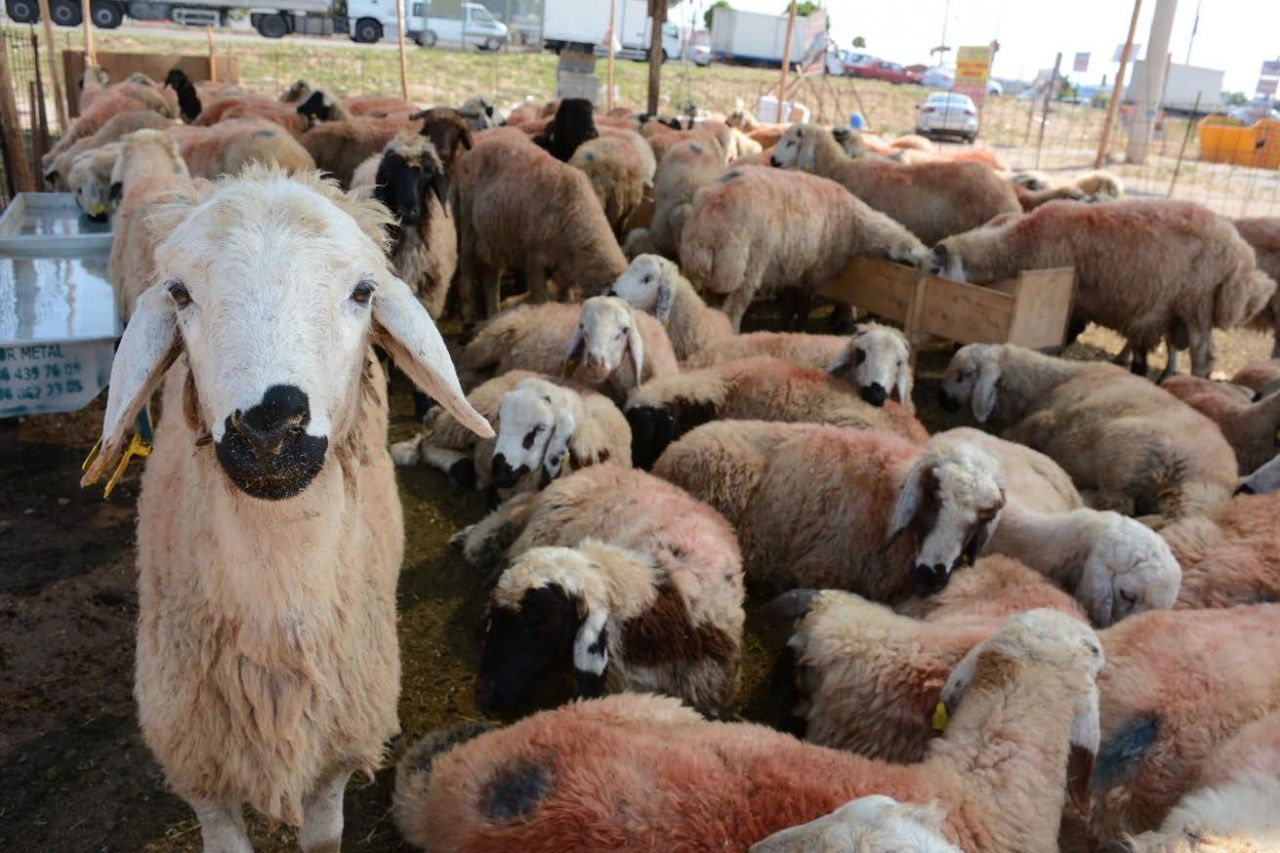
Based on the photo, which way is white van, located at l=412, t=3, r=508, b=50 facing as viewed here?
to the viewer's right

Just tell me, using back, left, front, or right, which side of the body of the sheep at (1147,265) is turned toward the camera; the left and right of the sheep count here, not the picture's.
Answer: left

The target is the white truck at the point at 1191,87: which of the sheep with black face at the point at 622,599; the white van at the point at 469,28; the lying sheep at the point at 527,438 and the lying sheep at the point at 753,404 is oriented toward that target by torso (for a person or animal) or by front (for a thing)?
the white van

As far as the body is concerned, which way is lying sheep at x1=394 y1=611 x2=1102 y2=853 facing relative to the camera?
to the viewer's right

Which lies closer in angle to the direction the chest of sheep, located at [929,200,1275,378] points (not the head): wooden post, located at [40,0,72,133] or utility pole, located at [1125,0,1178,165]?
the wooden post

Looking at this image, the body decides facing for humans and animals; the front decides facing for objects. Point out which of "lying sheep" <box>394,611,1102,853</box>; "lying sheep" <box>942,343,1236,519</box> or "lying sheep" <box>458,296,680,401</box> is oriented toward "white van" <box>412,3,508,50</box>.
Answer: "lying sheep" <box>942,343,1236,519</box>

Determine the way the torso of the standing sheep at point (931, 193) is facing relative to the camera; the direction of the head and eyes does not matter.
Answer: to the viewer's left

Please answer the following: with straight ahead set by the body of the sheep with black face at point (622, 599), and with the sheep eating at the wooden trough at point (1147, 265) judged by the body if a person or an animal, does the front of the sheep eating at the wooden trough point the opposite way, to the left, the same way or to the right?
to the right

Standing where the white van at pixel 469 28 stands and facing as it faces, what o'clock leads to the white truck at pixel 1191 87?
The white truck is roughly at 12 o'clock from the white van.

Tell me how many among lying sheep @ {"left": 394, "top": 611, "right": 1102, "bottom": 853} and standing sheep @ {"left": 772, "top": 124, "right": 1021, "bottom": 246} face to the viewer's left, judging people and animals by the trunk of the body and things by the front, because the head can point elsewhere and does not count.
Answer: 1
